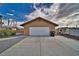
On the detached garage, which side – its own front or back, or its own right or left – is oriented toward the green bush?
right

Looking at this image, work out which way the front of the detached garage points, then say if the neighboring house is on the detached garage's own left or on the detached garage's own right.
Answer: on the detached garage's own left

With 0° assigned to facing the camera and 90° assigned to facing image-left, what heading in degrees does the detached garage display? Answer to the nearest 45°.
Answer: approximately 0°
